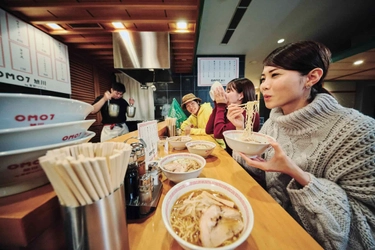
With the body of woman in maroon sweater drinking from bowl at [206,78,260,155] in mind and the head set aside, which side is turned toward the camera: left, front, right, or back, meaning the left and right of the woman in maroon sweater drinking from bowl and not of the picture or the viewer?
left

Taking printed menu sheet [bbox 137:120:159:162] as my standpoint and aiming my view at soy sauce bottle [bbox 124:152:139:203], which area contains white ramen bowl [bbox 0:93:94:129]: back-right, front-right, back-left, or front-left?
front-right

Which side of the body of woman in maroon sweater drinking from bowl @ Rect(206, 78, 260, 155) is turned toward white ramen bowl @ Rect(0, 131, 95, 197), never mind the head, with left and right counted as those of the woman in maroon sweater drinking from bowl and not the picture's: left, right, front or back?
left

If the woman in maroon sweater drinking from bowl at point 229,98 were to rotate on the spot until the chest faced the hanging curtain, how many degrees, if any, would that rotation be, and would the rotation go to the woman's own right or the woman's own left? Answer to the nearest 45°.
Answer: approximately 45° to the woman's own right

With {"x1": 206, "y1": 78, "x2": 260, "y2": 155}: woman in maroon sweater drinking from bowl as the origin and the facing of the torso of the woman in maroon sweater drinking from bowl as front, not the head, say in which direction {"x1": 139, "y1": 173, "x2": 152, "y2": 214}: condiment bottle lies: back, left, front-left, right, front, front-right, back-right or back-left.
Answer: left

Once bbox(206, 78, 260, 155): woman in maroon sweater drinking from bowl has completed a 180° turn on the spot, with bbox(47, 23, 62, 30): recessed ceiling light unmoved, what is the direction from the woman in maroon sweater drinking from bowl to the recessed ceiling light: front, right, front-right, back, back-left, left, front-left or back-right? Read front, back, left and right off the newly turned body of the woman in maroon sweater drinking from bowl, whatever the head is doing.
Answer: back

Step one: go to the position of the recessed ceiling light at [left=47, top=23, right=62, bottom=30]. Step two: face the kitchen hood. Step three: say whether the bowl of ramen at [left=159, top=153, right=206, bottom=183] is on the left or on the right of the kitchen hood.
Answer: right

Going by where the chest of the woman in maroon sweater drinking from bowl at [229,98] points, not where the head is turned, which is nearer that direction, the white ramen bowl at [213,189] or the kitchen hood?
the kitchen hood

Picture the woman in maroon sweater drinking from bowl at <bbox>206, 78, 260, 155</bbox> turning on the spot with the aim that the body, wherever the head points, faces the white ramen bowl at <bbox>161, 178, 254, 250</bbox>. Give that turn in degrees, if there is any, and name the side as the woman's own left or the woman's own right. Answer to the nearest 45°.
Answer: approximately 90° to the woman's own left

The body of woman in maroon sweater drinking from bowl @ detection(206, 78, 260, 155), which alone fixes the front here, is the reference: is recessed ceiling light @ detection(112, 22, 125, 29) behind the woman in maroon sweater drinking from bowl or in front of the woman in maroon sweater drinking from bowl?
in front

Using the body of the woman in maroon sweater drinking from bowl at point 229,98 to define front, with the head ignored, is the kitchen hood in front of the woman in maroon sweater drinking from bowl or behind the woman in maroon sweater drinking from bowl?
in front

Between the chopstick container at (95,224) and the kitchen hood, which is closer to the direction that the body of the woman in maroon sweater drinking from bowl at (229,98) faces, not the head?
the kitchen hood

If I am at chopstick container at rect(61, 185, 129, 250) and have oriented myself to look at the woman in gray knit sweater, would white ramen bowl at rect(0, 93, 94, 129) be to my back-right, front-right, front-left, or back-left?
back-left
